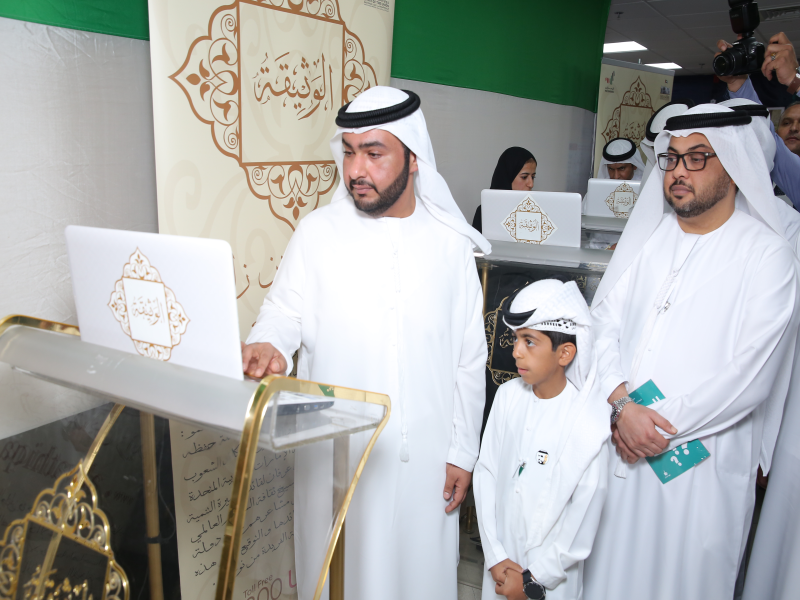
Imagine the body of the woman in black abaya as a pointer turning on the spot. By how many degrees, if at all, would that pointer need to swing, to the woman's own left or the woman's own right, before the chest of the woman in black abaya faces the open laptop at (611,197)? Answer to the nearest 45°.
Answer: approximately 90° to the woman's own left

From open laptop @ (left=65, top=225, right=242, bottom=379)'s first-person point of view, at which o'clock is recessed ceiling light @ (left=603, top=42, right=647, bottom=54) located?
The recessed ceiling light is roughly at 12 o'clock from the open laptop.

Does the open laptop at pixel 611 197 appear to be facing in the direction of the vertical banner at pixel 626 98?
yes

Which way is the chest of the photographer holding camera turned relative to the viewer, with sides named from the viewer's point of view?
facing the viewer and to the left of the viewer

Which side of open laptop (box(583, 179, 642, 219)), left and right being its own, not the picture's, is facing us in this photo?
back

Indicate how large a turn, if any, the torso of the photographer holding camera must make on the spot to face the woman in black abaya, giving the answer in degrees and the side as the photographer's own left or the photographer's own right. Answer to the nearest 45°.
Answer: approximately 90° to the photographer's own right

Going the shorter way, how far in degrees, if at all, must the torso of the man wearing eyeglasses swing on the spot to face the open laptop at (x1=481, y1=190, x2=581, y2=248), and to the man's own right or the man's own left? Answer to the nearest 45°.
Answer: approximately 90° to the man's own right

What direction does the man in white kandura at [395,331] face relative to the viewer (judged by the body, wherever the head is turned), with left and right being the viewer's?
facing the viewer

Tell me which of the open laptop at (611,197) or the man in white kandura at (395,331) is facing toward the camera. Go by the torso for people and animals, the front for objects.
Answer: the man in white kandura

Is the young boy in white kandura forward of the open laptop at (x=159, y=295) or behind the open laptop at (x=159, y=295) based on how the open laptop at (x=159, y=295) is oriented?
forward

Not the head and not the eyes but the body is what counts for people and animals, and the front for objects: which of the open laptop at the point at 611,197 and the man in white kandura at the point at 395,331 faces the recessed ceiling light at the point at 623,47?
the open laptop
